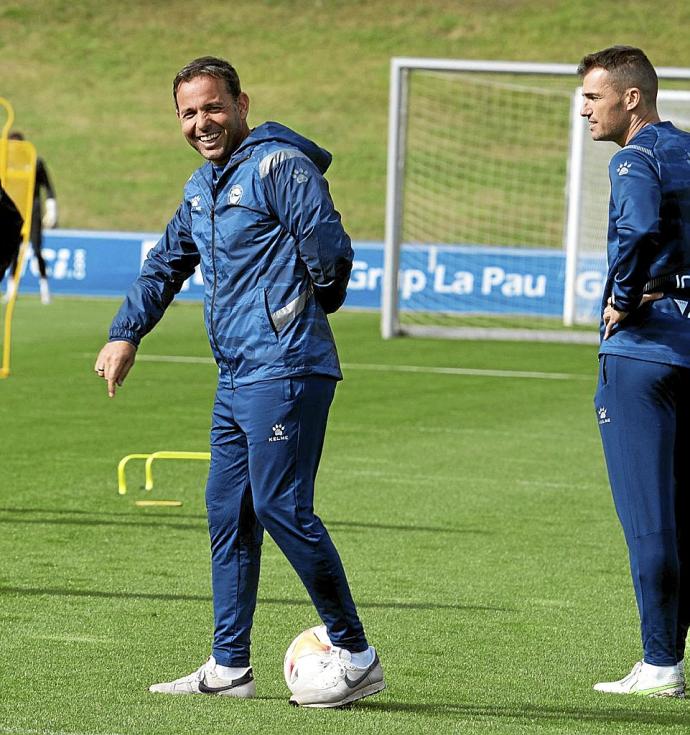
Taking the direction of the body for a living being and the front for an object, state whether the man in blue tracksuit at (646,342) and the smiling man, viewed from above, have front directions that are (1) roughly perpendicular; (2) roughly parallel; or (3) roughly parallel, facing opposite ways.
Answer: roughly perpendicular

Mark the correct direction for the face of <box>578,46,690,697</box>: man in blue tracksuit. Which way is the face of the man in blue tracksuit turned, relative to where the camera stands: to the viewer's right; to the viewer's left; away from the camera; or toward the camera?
to the viewer's left

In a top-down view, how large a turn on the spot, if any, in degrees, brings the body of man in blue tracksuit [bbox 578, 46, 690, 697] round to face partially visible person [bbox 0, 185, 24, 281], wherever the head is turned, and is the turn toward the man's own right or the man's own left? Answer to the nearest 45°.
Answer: approximately 90° to the man's own right

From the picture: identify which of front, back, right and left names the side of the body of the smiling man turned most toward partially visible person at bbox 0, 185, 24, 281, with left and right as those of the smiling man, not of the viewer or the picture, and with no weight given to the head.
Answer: right

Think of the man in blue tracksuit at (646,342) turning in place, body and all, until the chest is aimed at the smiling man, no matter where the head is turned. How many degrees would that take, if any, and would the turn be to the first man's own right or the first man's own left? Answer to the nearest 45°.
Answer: approximately 45° to the first man's own left

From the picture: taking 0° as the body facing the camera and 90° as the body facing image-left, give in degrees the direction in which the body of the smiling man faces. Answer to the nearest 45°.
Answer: approximately 45°

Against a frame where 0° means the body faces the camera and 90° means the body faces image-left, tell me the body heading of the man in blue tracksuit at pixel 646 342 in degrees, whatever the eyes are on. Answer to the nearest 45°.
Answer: approximately 135°

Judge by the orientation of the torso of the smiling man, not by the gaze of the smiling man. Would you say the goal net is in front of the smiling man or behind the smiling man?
behind
